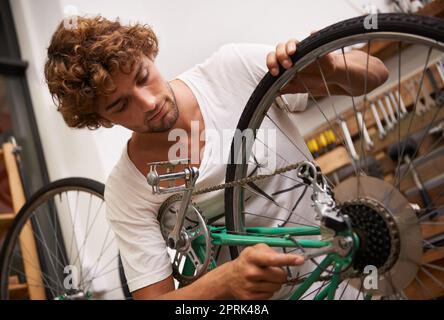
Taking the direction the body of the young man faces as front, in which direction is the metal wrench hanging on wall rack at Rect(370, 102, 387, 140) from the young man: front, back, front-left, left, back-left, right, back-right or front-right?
left

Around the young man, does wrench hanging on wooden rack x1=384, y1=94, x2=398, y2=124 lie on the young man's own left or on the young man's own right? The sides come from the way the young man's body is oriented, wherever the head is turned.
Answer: on the young man's own left

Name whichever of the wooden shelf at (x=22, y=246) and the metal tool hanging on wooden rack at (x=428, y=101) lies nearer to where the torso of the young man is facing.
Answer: the metal tool hanging on wooden rack

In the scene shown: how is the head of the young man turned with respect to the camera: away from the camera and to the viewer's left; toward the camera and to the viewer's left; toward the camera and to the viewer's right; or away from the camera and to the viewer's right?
toward the camera and to the viewer's right

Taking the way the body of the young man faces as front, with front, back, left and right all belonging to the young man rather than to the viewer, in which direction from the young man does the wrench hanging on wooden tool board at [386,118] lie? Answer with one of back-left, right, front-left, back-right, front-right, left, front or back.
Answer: left

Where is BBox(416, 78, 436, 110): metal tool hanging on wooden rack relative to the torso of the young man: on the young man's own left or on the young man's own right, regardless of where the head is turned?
on the young man's own left

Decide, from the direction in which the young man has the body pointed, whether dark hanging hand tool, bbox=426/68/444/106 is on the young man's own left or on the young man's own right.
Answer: on the young man's own left

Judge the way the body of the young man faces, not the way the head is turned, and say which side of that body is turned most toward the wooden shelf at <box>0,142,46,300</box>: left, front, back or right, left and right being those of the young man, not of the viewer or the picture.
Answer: back
